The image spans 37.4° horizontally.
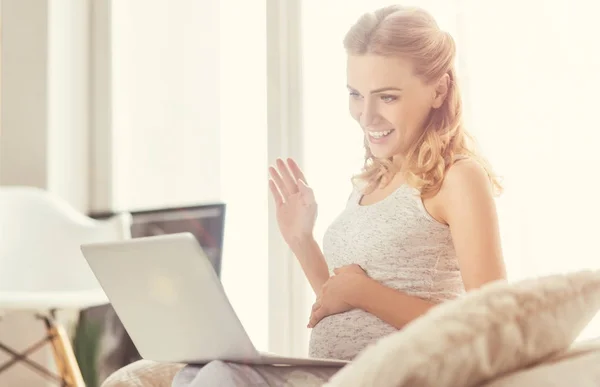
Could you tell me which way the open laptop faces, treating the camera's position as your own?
facing away from the viewer and to the right of the viewer

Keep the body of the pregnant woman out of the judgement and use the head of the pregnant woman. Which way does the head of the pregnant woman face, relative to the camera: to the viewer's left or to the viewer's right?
to the viewer's left

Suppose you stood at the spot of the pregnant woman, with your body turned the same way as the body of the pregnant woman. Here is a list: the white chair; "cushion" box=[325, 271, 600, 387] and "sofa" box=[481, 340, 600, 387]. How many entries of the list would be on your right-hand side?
1

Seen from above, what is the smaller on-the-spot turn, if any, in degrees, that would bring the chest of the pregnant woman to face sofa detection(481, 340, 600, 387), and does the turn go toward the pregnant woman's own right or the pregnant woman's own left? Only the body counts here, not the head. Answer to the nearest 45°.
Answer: approximately 45° to the pregnant woman's own left

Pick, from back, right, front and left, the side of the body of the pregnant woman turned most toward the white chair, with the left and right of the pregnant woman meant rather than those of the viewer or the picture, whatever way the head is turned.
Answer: right

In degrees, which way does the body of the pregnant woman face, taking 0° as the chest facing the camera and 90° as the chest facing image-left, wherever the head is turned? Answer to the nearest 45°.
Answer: approximately 45°

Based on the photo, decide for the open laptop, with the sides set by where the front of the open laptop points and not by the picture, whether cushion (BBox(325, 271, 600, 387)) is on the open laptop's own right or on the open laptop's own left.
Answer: on the open laptop's own right
